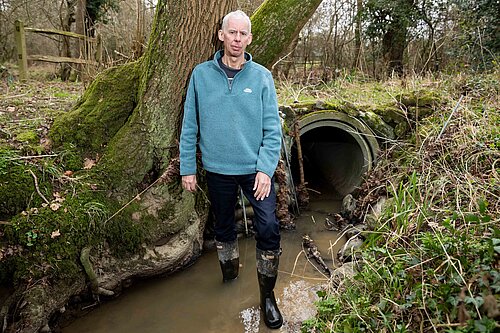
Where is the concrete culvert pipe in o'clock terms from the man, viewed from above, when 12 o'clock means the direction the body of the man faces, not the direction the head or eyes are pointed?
The concrete culvert pipe is roughly at 7 o'clock from the man.

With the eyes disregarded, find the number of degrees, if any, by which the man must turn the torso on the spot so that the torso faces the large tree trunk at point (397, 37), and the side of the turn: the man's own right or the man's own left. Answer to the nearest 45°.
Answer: approximately 135° to the man's own left

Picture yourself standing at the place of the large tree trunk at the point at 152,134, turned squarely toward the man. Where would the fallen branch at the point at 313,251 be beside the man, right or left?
left

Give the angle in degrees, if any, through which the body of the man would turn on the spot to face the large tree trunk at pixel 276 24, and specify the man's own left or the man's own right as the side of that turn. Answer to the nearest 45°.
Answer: approximately 180°

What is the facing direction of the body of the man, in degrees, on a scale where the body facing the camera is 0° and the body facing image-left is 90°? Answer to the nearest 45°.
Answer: approximately 0°
